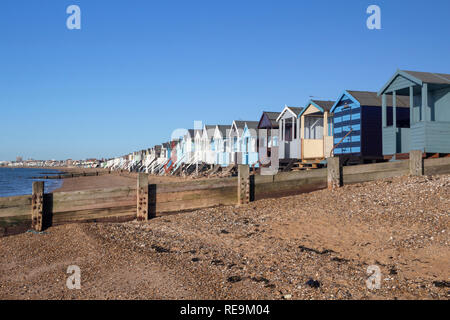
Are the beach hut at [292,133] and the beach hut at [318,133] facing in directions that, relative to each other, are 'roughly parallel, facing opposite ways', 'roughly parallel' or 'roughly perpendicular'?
roughly parallel

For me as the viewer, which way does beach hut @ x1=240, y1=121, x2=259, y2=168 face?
facing the viewer and to the left of the viewer

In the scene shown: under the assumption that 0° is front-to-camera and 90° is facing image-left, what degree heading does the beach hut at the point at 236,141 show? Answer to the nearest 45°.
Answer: approximately 45°

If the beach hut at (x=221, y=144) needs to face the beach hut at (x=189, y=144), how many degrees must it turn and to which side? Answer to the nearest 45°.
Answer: approximately 90° to its right

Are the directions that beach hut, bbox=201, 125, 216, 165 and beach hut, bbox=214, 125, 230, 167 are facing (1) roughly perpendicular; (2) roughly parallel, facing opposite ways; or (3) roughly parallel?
roughly parallel

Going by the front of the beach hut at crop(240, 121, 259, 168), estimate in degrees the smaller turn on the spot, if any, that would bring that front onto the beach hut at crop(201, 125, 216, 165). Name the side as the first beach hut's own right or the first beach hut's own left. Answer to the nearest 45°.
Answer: approximately 90° to the first beach hut's own right

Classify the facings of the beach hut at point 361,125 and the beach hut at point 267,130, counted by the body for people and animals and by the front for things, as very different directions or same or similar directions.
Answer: same or similar directions

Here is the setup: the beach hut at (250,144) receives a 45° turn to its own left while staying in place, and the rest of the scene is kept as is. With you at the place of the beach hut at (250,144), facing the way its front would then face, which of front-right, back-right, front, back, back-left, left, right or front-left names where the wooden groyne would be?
front

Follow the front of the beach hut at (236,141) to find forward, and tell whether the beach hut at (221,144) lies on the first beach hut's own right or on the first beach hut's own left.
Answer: on the first beach hut's own right

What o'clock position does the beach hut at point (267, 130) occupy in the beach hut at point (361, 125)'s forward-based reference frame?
the beach hut at point (267, 130) is roughly at 3 o'clock from the beach hut at point (361, 125).

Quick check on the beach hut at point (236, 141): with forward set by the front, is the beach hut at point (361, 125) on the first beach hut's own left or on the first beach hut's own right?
on the first beach hut's own left

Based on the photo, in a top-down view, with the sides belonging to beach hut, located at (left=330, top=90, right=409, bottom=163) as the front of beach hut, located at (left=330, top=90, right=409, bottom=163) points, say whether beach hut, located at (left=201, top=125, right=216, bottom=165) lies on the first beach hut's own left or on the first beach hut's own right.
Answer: on the first beach hut's own right

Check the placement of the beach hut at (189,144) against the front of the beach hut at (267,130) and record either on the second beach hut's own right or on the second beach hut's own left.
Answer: on the second beach hut's own right

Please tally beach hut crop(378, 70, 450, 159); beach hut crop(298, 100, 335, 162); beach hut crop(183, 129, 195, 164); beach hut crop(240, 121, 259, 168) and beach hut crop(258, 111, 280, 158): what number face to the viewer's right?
0

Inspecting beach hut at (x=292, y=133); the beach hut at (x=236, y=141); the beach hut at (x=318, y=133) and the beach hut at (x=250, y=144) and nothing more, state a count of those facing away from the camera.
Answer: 0
